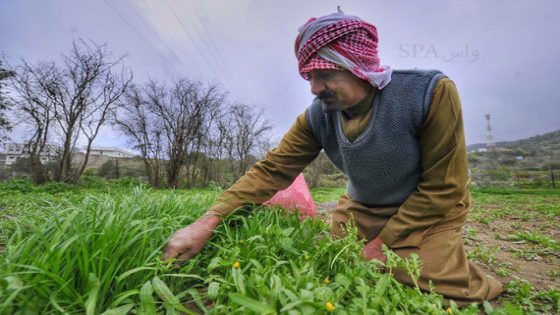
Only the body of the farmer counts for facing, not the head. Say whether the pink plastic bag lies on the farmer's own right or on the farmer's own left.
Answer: on the farmer's own right

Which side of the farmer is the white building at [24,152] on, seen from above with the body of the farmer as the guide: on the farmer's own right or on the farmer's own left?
on the farmer's own right

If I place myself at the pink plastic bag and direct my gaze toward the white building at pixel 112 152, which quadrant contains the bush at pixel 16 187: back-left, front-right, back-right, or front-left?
front-left

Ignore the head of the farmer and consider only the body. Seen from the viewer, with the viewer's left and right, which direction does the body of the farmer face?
facing the viewer and to the left of the viewer

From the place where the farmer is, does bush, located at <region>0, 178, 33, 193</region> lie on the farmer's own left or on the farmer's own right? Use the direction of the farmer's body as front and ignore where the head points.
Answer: on the farmer's own right

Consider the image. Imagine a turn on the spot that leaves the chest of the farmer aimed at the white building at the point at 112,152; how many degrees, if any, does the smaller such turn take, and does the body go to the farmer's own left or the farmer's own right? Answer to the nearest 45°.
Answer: approximately 90° to the farmer's own right
